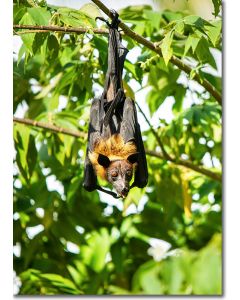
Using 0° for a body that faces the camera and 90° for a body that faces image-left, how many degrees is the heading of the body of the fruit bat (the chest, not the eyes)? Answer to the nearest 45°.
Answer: approximately 0°

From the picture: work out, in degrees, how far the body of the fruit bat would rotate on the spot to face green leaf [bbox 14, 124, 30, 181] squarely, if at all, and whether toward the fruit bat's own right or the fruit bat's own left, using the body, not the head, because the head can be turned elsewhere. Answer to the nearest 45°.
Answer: approximately 135° to the fruit bat's own right
